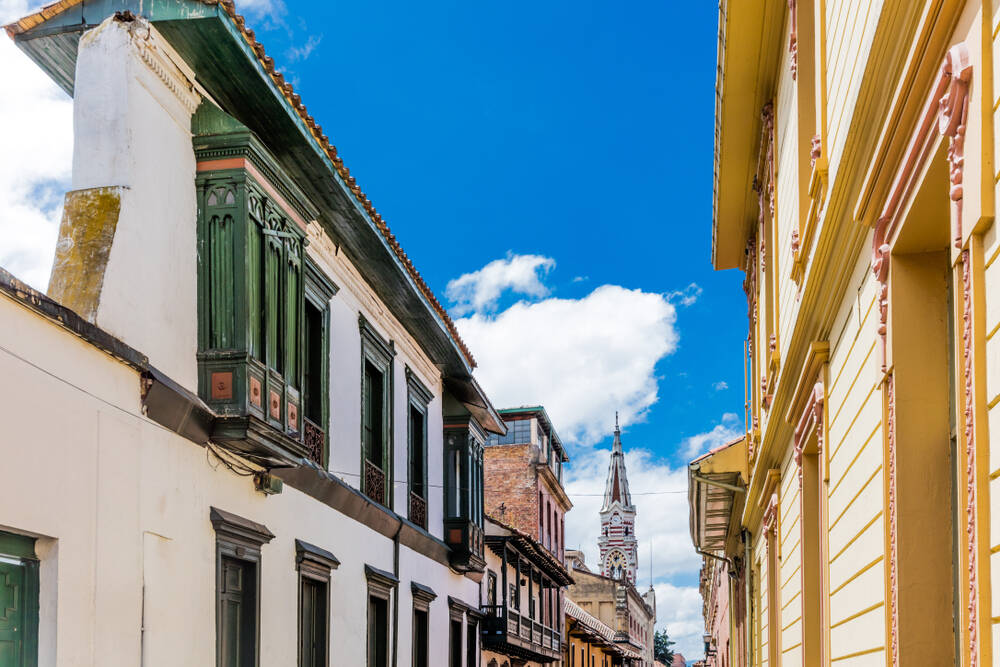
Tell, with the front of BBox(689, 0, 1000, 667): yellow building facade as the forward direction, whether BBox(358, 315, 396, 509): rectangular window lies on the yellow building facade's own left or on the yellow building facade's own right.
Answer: on the yellow building facade's own right

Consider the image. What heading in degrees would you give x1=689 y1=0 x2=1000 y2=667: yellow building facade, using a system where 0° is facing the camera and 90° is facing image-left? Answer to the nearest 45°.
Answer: approximately 90°
